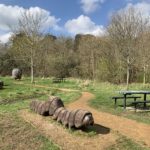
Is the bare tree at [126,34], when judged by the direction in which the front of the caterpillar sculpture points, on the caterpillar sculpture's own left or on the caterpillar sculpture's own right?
on the caterpillar sculpture's own left

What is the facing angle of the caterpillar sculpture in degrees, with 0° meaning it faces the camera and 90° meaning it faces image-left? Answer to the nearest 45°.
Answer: approximately 315°
